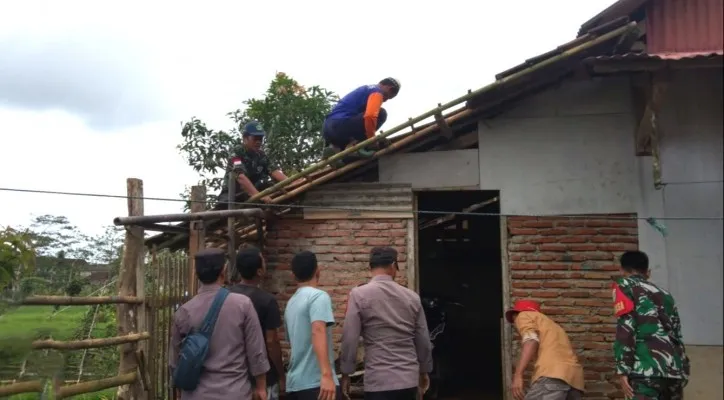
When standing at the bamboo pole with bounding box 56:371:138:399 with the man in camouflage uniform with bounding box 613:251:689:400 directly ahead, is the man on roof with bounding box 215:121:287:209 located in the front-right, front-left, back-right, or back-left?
front-left

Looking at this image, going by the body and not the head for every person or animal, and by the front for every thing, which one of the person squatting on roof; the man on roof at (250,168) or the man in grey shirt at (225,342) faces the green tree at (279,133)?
the man in grey shirt

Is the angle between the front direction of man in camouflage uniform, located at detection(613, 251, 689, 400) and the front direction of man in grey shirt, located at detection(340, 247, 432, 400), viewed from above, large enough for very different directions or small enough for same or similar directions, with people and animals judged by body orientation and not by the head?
same or similar directions

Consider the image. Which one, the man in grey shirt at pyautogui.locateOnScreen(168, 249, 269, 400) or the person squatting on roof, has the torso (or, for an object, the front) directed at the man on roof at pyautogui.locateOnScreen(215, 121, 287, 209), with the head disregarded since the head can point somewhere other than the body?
the man in grey shirt

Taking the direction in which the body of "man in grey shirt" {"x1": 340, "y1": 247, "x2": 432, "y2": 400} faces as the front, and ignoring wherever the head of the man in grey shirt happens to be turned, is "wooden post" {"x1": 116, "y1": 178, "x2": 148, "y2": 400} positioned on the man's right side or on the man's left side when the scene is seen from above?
on the man's left side

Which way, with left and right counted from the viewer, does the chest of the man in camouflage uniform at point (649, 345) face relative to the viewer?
facing away from the viewer and to the left of the viewer

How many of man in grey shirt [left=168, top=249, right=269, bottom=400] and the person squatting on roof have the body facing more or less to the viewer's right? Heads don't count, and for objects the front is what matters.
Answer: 1

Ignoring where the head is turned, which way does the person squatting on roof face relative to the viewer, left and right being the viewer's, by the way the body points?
facing to the right of the viewer

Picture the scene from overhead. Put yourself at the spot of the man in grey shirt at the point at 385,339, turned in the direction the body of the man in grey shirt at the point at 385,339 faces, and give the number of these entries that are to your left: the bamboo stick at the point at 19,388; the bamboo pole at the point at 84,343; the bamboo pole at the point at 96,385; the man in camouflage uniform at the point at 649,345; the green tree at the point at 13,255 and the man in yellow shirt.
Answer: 4

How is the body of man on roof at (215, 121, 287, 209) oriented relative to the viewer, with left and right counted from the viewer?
facing the viewer and to the right of the viewer

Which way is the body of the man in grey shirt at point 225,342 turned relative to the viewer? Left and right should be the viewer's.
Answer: facing away from the viewer

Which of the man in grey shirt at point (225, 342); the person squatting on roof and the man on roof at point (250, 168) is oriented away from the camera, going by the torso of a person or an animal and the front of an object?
the man in grey shirt

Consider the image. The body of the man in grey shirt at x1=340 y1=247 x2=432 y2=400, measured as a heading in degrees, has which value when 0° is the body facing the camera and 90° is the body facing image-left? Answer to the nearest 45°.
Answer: approximately 180°

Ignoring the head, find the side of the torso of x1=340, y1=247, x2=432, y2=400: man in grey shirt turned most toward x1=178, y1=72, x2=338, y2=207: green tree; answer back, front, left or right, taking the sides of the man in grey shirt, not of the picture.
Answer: front

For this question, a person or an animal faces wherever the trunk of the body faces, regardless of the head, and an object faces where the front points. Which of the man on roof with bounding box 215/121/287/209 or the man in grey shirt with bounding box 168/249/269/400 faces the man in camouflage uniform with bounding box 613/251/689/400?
the man on roof

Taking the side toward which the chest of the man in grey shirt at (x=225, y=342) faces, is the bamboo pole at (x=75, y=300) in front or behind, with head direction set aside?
in front

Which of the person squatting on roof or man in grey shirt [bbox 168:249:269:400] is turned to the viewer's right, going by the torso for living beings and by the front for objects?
the person squatting on roof

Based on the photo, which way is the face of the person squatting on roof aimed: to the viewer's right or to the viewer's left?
to the viewer's right
